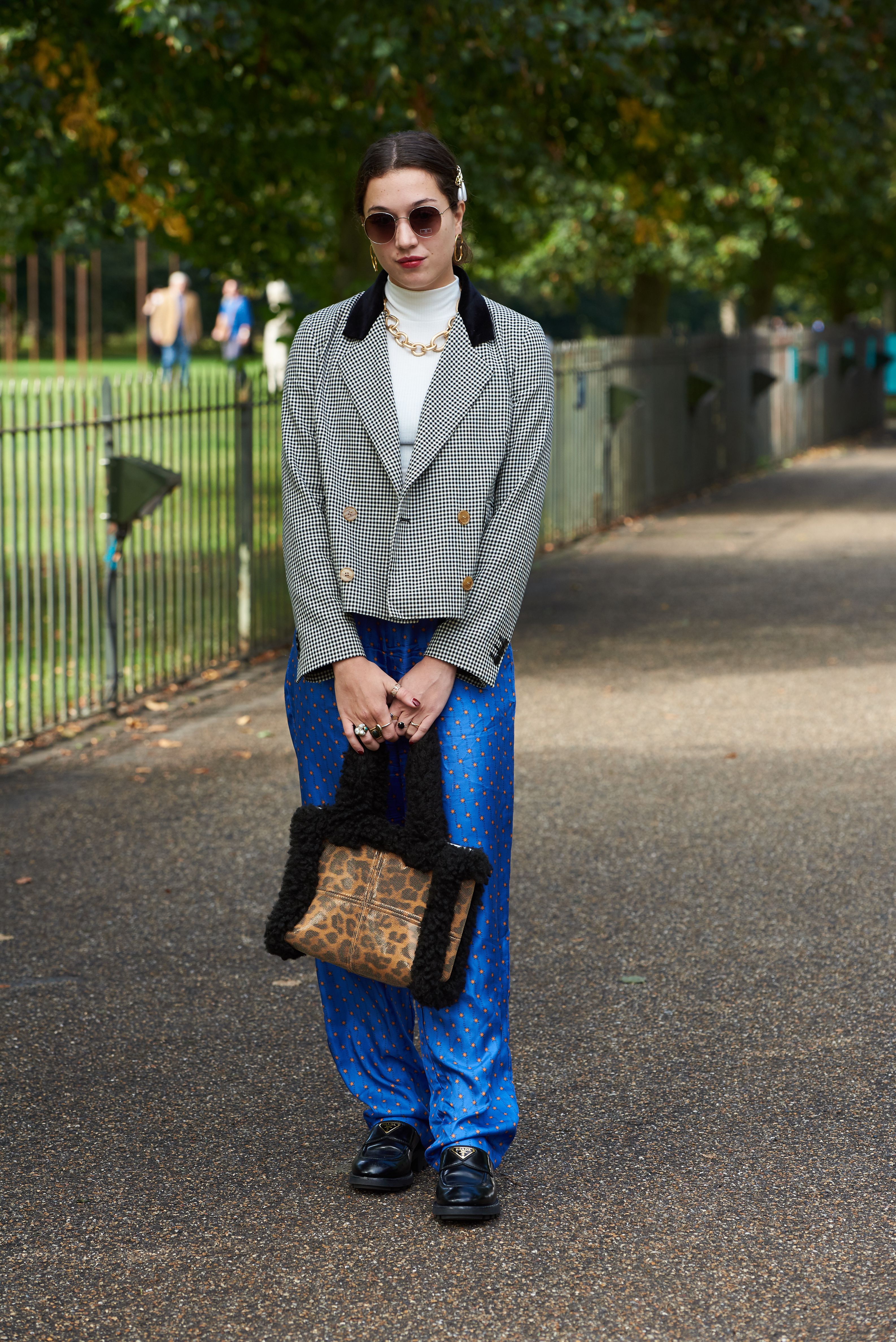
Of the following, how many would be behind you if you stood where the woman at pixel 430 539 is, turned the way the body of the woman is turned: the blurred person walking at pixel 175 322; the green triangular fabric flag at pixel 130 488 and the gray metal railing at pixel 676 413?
3

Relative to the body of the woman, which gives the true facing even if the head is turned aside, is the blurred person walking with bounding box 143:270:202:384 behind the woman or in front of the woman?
behind

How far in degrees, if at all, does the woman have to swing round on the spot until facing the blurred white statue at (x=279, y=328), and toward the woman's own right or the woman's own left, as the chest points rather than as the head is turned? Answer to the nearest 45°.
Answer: approximately 180°

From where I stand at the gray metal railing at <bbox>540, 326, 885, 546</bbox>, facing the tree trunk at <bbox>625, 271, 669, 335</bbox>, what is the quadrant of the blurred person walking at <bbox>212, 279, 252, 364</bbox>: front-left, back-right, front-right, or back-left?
front-left

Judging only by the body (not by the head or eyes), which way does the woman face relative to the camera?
toward the camera

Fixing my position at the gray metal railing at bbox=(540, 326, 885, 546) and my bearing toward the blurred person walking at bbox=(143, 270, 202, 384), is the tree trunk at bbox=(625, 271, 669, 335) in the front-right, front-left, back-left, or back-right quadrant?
front-right

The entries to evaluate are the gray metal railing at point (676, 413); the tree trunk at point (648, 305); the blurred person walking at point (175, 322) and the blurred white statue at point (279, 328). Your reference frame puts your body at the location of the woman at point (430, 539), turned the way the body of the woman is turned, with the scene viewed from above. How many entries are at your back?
4

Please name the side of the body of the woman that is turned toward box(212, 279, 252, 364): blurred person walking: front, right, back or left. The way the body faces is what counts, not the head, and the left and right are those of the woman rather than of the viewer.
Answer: back
